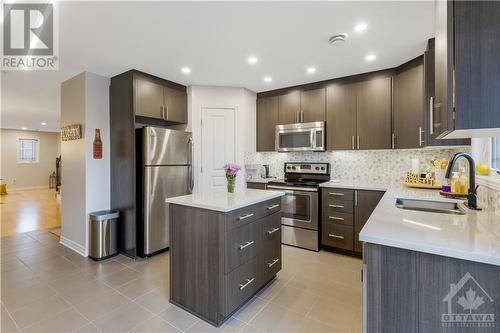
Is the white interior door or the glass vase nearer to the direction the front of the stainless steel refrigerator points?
the glass vase

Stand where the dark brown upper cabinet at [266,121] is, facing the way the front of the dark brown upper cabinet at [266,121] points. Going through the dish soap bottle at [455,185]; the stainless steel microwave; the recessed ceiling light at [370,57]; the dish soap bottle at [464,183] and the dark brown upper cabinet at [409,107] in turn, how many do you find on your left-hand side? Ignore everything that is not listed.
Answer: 5

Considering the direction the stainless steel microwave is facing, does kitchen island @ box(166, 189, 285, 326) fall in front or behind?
in front

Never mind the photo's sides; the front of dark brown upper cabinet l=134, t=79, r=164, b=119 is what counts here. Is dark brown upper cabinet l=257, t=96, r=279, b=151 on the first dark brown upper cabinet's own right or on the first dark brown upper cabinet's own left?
on the first dark brown upper cabinet's own left

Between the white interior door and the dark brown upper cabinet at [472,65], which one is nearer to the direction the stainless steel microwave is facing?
the dark brown upper cabinet

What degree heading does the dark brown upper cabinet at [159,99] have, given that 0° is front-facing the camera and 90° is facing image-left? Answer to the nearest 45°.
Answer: approximately 315°

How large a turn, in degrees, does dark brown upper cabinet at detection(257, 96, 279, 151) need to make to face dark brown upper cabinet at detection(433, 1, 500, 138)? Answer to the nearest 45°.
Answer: approximately 45° to its left

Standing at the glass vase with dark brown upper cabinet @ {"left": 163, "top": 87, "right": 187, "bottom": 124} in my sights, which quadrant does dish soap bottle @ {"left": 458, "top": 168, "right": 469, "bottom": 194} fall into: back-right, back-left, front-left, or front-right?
back-right

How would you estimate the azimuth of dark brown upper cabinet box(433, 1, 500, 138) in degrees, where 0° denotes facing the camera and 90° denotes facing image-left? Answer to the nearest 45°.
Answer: approximately 90°
